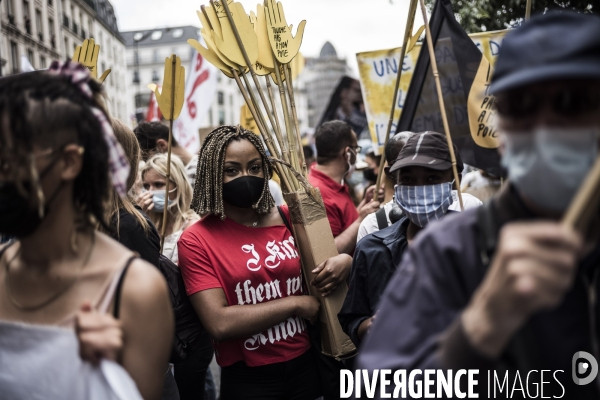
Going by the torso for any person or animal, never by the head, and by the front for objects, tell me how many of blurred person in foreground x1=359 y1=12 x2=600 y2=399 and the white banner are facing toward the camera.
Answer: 2

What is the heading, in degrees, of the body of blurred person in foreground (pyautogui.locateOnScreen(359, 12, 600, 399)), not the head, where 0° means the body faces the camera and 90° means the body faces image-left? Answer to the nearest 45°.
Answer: approximately 0°

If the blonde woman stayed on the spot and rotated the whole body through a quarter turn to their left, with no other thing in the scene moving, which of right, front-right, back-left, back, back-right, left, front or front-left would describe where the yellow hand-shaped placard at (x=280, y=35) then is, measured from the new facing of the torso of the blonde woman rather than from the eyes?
front
